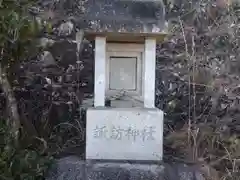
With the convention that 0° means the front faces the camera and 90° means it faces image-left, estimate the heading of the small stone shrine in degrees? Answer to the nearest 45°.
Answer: approximately 0°
